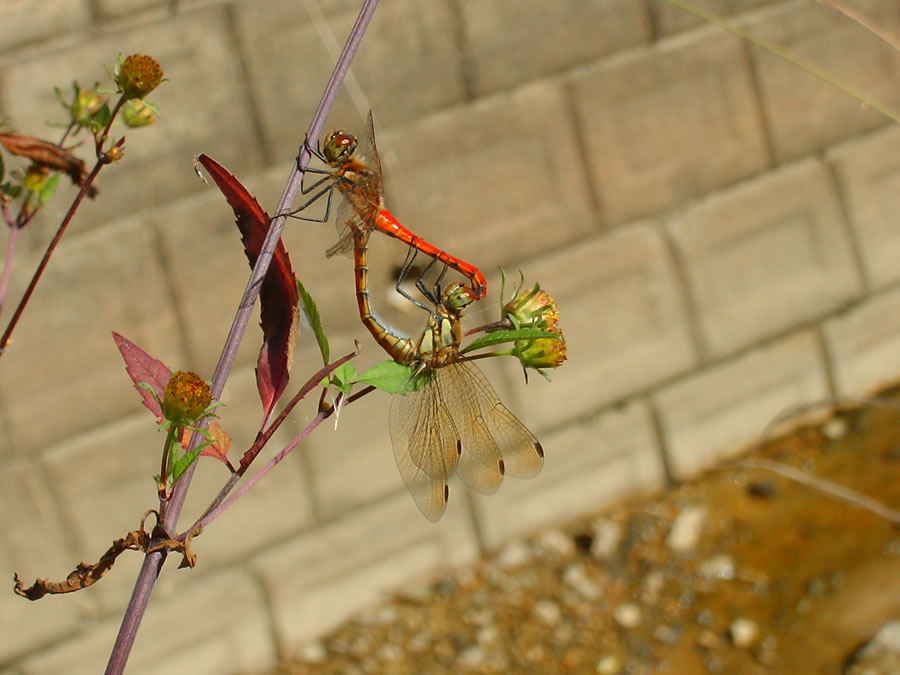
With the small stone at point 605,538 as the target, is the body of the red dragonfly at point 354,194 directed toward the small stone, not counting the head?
no

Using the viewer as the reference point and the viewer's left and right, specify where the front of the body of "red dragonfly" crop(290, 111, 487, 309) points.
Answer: facing to the left of the viewer

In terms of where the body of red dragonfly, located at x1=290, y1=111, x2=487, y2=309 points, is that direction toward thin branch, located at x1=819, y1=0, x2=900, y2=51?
no

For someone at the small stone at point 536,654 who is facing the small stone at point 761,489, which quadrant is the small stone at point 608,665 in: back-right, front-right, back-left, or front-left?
front-right

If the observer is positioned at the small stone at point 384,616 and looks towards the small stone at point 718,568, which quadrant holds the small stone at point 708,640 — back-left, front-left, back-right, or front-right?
front-right

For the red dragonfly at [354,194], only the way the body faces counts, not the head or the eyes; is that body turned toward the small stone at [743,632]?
no

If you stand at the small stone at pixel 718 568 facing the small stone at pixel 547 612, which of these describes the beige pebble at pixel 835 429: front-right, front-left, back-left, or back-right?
back-right

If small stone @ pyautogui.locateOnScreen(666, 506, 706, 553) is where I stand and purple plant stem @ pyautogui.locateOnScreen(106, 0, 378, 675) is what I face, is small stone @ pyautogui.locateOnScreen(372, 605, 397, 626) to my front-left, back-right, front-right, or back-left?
front-right

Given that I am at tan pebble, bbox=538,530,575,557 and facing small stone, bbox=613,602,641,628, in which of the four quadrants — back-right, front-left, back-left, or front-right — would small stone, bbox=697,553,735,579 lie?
front-left

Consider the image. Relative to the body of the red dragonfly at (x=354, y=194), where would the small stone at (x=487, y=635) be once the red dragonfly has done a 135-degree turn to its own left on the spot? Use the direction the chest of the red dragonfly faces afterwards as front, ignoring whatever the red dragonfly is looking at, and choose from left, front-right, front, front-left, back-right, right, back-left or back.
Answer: back-left
